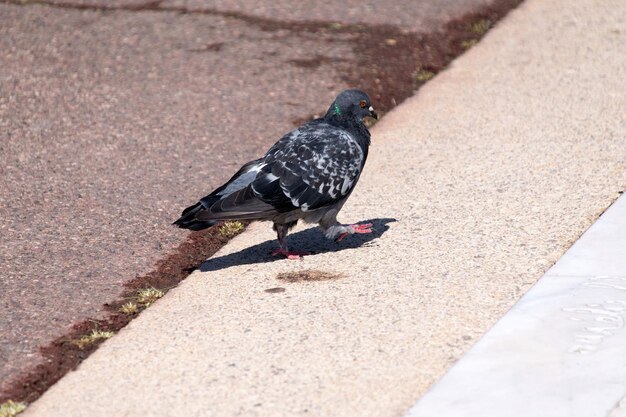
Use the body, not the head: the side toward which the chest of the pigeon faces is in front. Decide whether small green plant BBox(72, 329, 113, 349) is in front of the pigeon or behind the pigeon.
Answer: behind

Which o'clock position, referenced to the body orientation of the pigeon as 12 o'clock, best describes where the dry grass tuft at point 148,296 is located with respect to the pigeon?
The dry grass tuft is roughly at 5 o'clock from the pigeon.

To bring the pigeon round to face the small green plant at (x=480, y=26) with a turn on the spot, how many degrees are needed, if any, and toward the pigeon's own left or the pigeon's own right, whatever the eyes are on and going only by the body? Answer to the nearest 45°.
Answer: approximately 45° to the pigeon's own left

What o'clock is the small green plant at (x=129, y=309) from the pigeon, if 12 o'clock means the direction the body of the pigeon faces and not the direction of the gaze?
The small green plant is roughly at 5 o'clock from the pigeon.

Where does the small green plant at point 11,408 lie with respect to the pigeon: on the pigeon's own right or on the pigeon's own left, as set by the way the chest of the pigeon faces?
on the pigeon's own right

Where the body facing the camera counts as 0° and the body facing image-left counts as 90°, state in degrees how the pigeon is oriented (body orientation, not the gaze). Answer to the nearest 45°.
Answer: approximately 270°
